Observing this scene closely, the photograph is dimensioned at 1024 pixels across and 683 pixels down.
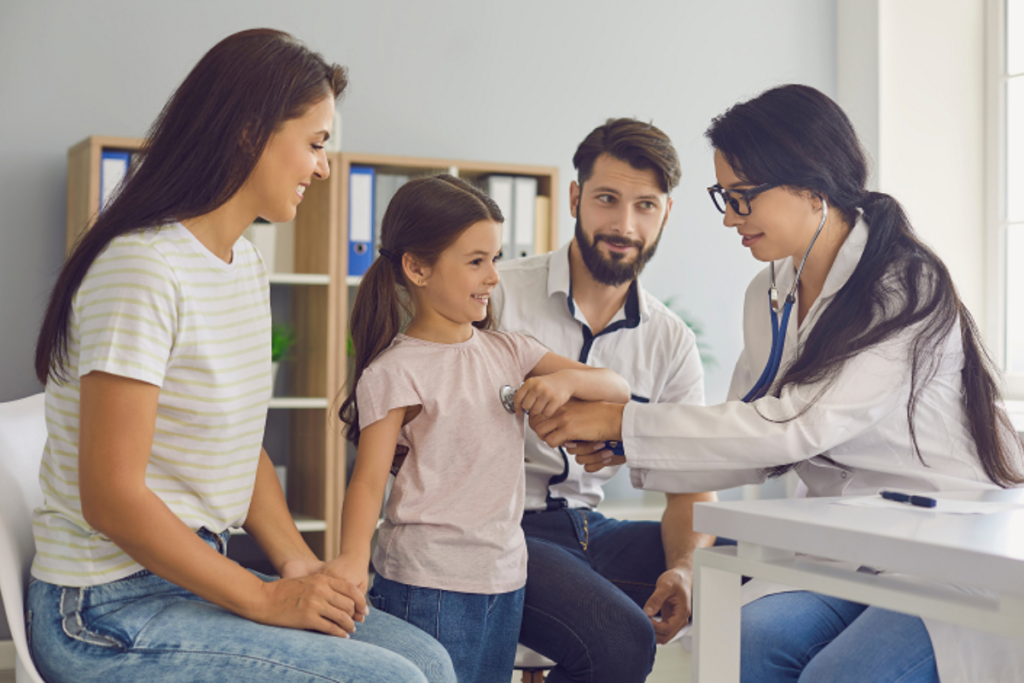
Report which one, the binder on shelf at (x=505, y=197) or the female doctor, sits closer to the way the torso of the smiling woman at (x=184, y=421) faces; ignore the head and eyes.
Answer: the female doctor

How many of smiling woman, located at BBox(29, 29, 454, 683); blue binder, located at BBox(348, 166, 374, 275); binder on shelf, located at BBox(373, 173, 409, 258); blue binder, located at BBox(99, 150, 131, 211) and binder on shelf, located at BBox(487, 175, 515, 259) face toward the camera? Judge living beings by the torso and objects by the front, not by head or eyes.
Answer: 4

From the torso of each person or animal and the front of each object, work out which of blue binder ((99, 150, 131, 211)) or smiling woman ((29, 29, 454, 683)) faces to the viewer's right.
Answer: the smiling woman

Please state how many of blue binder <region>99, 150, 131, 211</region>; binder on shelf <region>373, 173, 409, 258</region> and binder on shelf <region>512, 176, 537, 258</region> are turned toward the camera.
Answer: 3

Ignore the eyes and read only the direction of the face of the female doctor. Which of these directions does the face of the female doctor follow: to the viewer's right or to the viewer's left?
to the viewer's left

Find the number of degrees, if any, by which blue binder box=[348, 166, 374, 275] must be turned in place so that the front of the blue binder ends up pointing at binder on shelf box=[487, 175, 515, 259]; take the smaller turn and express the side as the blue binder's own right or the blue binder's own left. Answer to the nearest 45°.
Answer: approximately 90° to the blue binder's own left

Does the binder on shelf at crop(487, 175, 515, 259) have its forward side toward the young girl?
yes

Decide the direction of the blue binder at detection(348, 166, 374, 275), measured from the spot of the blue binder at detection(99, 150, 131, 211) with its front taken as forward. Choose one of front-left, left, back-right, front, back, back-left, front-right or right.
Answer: left

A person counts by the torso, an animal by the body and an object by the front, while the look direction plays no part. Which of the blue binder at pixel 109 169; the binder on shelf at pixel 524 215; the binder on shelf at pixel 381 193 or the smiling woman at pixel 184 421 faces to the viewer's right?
the smiling woman

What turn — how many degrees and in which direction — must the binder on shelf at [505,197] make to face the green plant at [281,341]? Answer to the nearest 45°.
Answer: approximately 90° to its right

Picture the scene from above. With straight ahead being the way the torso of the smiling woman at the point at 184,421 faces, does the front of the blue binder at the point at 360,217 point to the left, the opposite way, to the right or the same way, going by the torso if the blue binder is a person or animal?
to the right

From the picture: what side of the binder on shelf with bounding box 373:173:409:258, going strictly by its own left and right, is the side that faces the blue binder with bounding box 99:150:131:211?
right

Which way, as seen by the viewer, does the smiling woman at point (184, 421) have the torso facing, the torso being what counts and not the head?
to the viewer's right

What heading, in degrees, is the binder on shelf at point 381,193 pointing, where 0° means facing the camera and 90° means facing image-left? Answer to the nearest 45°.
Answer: approximately 0°
